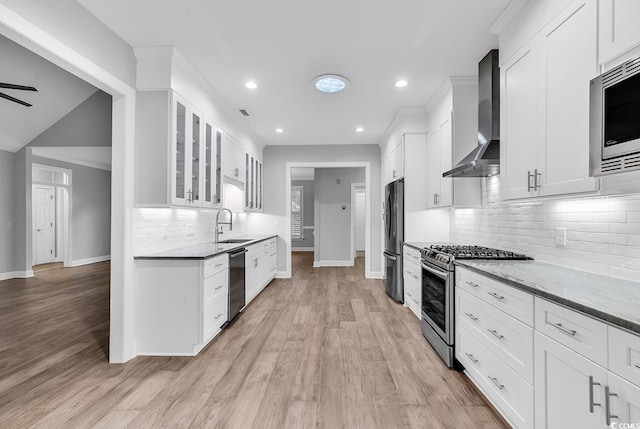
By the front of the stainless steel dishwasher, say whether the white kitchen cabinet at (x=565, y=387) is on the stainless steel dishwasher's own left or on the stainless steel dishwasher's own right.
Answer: on the stainless steel dishwasher's own right

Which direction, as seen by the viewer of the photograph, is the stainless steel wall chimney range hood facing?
facing the viewer and to the left of the viewer

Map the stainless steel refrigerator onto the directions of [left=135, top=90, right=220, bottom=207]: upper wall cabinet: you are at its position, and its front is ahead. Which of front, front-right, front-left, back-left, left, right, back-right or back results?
front-left

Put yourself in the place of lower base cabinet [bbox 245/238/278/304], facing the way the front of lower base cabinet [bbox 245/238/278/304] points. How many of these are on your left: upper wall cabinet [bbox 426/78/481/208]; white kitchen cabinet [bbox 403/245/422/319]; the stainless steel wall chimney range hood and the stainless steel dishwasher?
0

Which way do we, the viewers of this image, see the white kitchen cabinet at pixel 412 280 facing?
facing to the left of the viewer

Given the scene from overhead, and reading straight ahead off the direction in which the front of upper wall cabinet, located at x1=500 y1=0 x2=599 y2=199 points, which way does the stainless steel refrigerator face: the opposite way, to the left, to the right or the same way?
the same way

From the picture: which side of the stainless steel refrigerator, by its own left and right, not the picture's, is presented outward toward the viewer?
left

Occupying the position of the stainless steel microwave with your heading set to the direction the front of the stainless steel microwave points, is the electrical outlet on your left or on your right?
on your right

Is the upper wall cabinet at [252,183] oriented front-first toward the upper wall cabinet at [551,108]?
no

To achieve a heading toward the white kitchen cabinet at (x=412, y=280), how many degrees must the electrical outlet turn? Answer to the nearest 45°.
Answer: approximately 90° to its right

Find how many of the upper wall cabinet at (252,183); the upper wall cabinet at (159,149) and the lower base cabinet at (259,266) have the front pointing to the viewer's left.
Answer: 0

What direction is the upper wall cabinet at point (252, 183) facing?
to the viewer's right

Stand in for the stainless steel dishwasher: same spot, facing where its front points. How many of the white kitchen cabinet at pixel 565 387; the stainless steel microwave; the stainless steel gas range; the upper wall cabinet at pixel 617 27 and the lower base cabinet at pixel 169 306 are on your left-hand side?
0

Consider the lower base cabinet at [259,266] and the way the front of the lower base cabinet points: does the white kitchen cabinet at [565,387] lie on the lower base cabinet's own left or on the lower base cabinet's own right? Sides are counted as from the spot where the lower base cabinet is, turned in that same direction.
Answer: on the lower base cabinet's own right

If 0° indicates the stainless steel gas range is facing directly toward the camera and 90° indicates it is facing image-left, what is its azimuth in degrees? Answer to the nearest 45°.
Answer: approximately 45°

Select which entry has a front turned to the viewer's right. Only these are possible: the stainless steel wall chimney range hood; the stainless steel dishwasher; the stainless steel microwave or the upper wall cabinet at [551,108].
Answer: the stainless steel dishwasher
